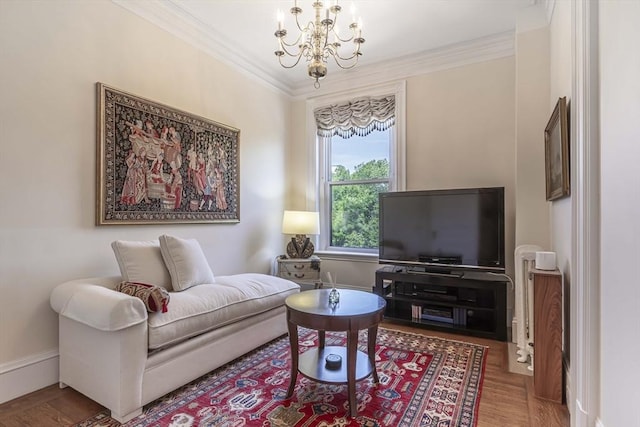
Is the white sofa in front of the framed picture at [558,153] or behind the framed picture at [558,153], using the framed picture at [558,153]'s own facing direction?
in front

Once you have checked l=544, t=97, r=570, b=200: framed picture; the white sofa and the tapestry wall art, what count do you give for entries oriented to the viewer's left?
1

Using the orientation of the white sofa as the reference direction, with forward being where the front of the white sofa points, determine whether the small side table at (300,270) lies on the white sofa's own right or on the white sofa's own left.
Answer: on the white sofa's own left

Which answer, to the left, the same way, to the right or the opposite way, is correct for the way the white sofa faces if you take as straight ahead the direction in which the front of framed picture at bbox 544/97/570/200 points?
the opposite way

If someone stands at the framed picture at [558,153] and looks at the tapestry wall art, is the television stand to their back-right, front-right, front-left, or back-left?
front-right

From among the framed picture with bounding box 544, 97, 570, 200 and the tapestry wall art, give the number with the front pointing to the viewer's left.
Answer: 1

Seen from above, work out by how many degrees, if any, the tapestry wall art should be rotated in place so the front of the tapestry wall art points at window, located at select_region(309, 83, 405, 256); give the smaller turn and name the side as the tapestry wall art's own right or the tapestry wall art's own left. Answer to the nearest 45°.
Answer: approximately 45° to the tapestry wall art's own left

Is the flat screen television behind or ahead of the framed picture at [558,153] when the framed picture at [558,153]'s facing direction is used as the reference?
ahead

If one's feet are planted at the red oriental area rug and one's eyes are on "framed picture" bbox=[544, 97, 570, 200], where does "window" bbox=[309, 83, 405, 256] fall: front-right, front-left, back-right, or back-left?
front-left

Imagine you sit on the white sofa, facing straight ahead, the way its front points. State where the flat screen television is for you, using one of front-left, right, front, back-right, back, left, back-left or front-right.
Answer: front-left

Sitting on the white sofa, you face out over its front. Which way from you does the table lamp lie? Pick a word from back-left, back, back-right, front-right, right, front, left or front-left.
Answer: left

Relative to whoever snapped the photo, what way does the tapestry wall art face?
facing the viewer and to the right of the viewer

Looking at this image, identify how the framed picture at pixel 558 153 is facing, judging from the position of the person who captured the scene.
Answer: facing to the left of the viewer

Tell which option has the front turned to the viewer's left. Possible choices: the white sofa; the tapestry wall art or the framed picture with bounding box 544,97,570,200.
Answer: the framed picture

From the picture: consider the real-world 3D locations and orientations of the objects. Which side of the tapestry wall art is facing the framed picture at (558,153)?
front

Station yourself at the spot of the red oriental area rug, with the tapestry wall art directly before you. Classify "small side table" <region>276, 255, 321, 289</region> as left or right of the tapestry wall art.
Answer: right

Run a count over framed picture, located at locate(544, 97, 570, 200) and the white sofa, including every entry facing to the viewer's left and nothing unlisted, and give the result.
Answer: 1
